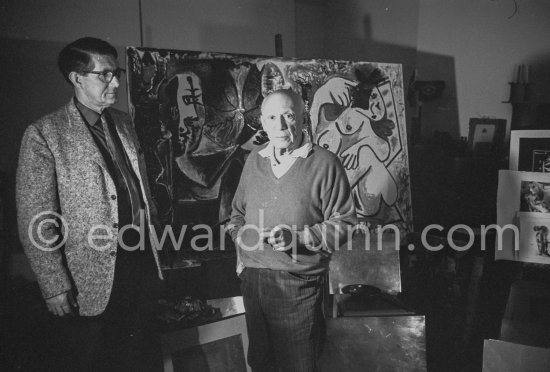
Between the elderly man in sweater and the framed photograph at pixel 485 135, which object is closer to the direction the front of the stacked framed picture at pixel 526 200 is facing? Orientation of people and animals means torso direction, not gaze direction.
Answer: the elderly man in sweater

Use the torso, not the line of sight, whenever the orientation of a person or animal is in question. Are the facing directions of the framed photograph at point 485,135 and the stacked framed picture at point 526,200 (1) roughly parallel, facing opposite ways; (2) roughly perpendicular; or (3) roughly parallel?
roughly parallel

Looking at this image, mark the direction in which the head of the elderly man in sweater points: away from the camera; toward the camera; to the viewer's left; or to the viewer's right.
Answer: toward the camera

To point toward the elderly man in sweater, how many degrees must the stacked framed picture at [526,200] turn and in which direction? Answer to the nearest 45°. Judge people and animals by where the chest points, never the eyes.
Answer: approximately 45° to its right

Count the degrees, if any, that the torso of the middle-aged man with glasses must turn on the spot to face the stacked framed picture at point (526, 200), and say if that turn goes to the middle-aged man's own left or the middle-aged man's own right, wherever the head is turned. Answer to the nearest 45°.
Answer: approximately 45° to the middle-aged man's own left

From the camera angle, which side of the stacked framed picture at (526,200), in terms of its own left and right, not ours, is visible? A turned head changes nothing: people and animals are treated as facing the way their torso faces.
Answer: front

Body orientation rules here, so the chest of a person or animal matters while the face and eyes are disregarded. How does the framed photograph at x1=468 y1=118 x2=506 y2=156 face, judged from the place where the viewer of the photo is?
facing the viewer

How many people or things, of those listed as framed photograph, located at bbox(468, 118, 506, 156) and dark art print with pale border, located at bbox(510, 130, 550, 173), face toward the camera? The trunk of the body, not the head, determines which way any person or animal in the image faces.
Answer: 2

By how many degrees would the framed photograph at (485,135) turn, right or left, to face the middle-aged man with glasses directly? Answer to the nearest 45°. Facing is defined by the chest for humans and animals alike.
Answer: approximately 45° to its right

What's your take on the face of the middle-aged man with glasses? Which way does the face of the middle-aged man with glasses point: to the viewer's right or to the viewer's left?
to the viewer's right

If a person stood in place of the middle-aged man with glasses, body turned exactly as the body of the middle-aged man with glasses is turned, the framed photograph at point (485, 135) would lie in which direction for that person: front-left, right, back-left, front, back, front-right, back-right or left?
front-left

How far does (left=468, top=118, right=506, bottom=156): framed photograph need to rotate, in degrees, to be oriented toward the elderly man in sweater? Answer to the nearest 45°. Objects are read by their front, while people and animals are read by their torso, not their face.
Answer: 0° — it already faces them

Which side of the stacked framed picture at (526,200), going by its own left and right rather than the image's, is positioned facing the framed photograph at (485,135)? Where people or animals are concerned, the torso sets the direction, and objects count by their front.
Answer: back

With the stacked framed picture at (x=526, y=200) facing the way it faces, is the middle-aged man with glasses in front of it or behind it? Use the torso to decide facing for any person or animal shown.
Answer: in front

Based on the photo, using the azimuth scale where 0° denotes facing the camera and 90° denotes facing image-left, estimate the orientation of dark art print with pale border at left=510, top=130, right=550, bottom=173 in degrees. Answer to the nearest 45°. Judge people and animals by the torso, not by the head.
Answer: approximately 0°

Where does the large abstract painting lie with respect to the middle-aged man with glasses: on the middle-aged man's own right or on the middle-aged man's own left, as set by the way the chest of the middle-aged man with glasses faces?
on the middle-aged man's own left

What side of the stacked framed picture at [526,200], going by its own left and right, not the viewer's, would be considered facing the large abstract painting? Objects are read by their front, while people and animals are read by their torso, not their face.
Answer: right

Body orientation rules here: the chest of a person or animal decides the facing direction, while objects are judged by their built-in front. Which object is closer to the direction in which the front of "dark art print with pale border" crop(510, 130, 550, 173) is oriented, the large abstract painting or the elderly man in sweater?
the elderly man in sweater

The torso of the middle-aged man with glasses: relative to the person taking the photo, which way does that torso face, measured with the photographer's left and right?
facing the viewer and to the right of the viewer
